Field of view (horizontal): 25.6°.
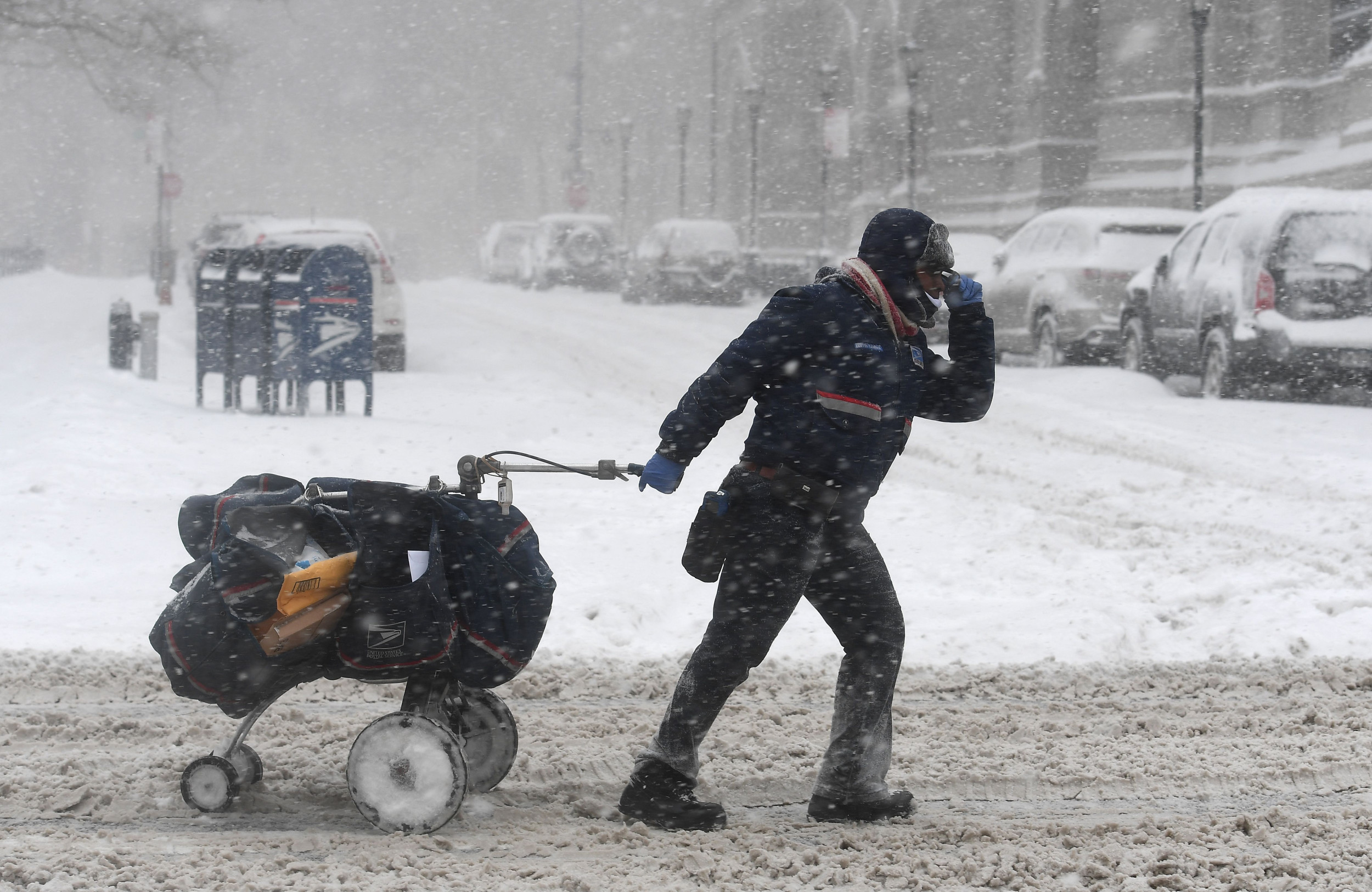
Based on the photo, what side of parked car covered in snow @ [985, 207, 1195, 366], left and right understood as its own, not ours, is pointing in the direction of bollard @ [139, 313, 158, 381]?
left

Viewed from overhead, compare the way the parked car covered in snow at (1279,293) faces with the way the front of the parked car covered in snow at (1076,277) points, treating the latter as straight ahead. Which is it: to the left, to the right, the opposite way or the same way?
the same way

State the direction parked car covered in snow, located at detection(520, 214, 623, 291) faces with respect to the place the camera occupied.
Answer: facing away from the viewer

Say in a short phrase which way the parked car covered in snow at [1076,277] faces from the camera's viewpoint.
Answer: facing away from the viewer and to the left of the viewer

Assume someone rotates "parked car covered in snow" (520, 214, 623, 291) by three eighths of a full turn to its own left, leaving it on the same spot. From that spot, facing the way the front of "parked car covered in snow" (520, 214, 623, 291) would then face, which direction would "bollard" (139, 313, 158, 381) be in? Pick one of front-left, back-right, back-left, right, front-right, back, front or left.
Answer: front-left

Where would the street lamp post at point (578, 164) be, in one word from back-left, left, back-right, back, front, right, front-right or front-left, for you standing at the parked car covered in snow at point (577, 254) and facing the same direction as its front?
front

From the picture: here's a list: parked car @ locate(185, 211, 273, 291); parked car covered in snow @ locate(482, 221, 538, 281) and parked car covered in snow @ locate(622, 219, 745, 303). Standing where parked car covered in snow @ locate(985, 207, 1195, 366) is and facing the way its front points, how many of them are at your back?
0

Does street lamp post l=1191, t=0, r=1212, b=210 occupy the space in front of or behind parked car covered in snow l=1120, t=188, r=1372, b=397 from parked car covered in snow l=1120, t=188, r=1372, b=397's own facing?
in front

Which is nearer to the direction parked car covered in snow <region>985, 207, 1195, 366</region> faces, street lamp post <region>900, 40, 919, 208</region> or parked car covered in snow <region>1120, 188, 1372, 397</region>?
the street lamp post

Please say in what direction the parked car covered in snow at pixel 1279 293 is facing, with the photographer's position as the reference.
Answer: facing away from the viewer and to the left of the viewer

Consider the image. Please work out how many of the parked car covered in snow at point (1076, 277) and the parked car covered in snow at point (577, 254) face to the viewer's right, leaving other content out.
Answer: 0

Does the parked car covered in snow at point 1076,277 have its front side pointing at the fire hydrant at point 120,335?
no

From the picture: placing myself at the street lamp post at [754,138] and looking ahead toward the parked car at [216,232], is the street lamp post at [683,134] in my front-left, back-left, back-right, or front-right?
back-right

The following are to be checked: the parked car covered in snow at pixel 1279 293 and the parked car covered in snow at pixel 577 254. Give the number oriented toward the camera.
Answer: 0

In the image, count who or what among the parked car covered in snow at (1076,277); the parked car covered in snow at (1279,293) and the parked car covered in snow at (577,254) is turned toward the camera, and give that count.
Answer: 0

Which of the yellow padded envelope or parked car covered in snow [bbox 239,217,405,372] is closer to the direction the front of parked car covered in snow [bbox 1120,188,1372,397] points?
the parked car covered in snow
